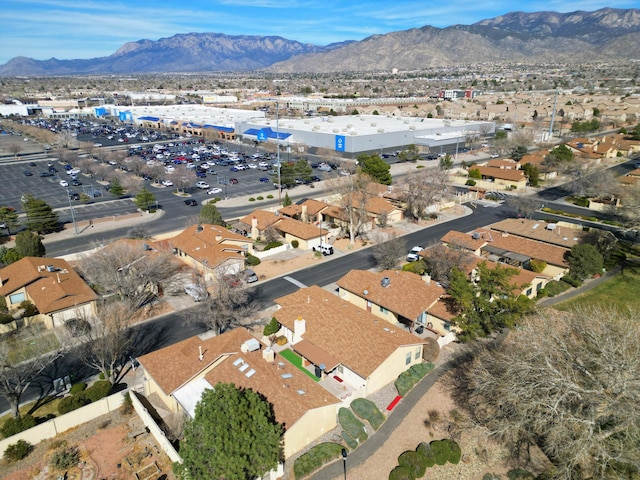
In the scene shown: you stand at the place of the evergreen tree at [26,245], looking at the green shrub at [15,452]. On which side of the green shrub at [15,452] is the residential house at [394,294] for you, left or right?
left

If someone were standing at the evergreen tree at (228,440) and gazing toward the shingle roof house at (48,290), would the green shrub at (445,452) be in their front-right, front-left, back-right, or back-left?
back-right

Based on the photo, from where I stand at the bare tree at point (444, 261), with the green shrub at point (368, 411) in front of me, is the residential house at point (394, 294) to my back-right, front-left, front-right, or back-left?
front-right

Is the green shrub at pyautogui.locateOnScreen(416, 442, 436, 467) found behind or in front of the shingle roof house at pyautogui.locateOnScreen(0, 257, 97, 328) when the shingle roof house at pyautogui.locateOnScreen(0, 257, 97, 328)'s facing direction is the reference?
in front

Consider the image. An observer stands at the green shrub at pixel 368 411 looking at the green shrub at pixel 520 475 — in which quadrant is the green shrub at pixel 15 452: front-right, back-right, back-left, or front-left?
back-right

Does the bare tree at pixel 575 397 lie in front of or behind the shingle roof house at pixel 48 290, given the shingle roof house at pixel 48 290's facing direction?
in front

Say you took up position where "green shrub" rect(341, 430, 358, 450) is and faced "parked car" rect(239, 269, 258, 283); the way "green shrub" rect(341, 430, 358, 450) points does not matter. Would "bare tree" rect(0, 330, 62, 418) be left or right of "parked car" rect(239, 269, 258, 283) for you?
left

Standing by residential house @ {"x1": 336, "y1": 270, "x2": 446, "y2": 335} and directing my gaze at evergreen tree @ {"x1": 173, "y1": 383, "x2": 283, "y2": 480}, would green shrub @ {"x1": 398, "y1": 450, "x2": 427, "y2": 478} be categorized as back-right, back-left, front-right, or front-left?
front-left

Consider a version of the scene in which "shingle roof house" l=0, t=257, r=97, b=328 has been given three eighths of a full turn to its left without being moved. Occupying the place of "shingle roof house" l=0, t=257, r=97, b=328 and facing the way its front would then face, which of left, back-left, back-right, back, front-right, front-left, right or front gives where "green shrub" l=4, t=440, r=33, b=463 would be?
back

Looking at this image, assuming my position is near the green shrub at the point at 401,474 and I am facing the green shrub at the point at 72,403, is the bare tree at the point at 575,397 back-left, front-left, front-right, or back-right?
back-right

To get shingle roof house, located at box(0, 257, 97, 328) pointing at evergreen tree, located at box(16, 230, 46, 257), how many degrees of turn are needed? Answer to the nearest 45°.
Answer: approximately 135° to its left

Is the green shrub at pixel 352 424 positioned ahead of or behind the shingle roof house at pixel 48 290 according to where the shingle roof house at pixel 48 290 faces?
ahead

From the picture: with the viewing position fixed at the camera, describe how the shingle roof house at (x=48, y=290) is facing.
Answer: facing the viewer and to the right of the viewer

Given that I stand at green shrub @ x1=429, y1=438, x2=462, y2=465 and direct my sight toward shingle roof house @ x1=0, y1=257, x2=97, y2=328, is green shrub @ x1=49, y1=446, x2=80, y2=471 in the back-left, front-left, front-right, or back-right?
front-left
